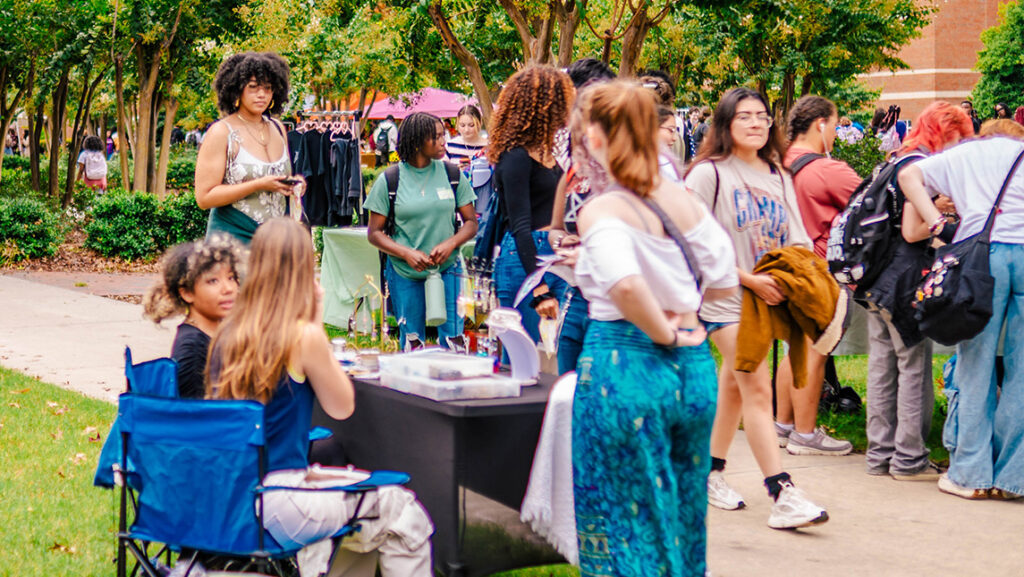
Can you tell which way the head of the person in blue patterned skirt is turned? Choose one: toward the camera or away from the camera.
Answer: away from the camera

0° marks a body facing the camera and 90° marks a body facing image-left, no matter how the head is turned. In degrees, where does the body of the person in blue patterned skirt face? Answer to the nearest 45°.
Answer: approximately 135°

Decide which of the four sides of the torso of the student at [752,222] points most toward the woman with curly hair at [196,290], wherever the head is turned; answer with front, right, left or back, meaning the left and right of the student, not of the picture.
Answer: right

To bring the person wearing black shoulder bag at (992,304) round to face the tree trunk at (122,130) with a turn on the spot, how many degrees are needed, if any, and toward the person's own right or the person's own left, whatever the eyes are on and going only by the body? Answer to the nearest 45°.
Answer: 0° — they already face it

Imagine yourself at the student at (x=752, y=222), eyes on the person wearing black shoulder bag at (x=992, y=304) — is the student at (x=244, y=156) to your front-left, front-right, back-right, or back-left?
back-left

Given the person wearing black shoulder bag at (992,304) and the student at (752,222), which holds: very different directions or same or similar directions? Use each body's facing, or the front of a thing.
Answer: very different directions
